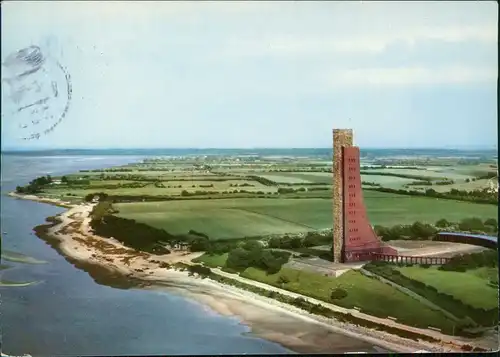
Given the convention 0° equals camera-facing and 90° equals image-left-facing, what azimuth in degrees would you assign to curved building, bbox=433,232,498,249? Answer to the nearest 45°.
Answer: approximately 45°

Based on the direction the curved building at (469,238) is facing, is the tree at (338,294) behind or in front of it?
in front

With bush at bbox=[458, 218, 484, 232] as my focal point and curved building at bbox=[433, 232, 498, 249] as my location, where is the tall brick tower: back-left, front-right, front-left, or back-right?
back-left
